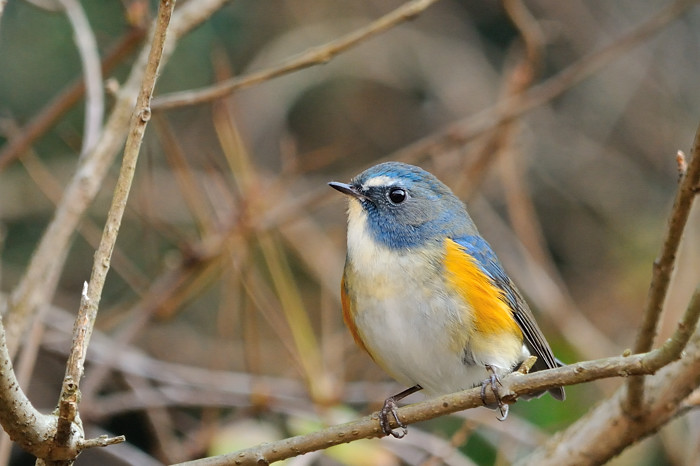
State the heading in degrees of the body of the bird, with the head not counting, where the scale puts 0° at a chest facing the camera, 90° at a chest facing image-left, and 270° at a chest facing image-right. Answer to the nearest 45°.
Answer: approximately 45°

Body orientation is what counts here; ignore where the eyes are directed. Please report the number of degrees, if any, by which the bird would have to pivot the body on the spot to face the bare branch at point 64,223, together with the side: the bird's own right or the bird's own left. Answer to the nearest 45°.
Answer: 0° — it already faces it

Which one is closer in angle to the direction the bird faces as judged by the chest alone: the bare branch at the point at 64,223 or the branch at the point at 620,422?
the bare branch

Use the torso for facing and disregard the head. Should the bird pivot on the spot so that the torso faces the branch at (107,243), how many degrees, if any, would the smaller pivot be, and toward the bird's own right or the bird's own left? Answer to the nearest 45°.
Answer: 0° — it already faces it
